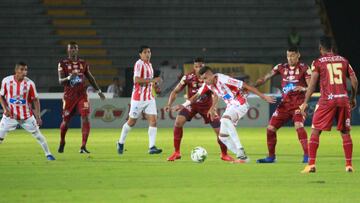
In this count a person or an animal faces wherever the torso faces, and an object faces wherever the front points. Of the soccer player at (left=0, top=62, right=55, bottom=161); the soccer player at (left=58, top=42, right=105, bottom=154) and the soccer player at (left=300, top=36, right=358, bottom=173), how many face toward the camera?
2

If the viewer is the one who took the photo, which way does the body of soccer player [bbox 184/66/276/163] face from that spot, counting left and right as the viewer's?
facing the viewer and to the left of the viewer

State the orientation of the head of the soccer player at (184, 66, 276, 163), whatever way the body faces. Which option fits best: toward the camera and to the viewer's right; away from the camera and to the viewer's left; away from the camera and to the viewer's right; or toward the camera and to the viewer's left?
toward the camera and to the viewer's left

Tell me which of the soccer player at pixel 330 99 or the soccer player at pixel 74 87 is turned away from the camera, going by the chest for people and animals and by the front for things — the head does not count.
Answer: the soccer player at pixel 330 99

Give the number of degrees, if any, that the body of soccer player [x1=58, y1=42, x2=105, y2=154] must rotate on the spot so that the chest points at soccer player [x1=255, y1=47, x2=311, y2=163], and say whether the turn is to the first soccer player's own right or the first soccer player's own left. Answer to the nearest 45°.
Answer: approximately 45° to the first soccer player's own left

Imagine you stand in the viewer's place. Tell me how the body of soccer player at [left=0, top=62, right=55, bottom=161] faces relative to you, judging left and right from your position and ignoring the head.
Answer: facing the viewer

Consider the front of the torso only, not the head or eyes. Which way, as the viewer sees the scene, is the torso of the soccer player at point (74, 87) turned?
toward the camera

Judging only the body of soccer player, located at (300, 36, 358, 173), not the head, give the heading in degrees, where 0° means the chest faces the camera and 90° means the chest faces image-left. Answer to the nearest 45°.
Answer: approximately 180°

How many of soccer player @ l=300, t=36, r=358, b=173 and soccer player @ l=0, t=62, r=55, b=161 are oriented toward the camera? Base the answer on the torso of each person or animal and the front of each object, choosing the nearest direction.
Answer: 1

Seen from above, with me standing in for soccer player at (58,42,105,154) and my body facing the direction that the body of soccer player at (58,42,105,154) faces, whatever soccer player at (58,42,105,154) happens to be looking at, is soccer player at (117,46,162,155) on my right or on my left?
on my left
